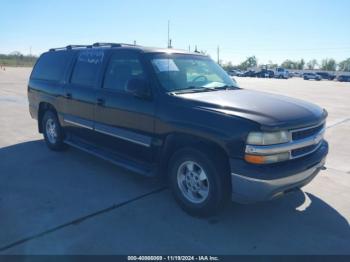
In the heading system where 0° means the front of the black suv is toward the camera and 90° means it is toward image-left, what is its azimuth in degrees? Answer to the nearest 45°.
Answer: approximately 315°
